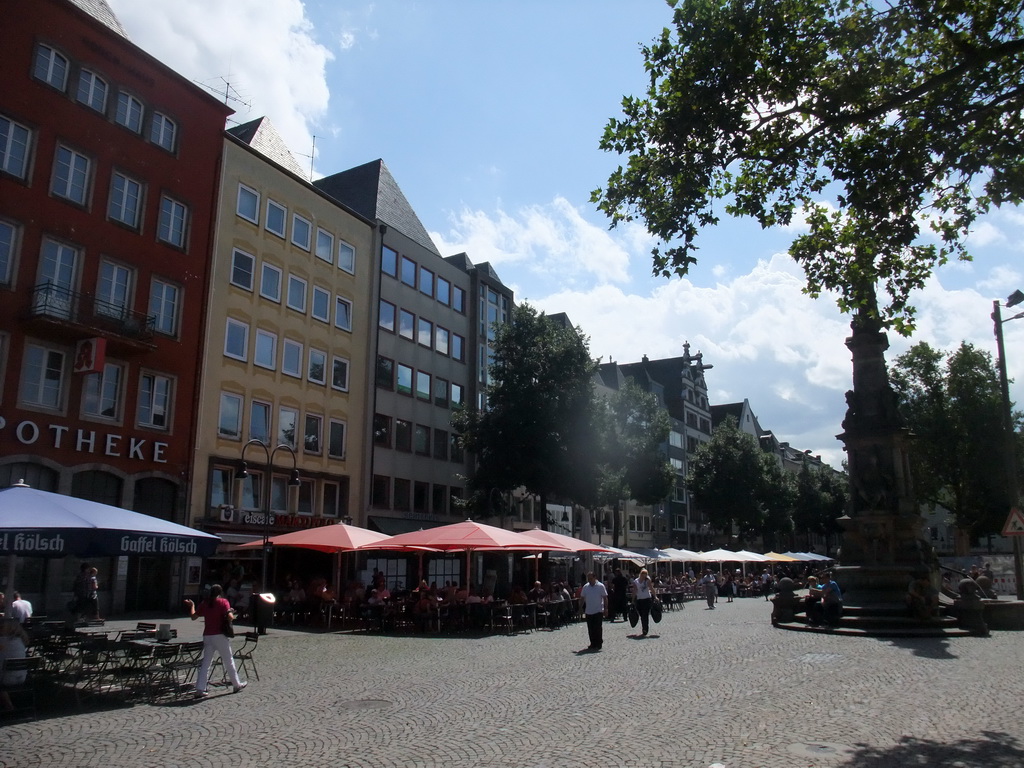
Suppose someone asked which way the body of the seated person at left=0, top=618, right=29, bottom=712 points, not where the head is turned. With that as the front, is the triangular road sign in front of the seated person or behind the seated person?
behind

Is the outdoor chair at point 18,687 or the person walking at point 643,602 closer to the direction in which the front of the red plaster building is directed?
the person walking

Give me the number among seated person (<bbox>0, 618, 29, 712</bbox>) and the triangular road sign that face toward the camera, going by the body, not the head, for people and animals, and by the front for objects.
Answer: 1

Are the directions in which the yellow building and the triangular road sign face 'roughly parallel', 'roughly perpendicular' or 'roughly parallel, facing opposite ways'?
roughly perpendicular

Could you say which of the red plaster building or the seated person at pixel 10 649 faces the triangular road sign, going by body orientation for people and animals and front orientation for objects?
the red plaster building

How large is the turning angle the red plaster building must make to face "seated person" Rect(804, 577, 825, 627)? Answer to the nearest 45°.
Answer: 0° — it already faces them

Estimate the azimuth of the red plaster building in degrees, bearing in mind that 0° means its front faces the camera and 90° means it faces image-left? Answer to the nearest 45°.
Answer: approximately 315°

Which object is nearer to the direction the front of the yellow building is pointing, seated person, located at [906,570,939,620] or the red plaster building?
the seated person
